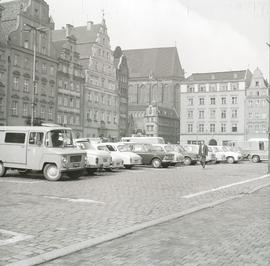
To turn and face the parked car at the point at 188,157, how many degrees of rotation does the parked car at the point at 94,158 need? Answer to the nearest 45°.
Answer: approximately 90° to its left

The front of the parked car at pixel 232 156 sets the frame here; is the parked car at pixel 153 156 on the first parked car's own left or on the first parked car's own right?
on the first parked car's own right

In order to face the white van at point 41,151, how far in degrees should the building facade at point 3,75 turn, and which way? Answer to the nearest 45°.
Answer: approximately 45° to its right

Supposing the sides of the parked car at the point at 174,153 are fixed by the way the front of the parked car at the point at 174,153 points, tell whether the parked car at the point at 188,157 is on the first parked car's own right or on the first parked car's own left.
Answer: on the first parked car's own left

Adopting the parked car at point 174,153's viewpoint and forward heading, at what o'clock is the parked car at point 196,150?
the parked car at point 196,150 is roughly at 8 o'clock from the parked car at point 174,153.

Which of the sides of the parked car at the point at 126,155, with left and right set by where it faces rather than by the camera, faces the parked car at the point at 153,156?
left

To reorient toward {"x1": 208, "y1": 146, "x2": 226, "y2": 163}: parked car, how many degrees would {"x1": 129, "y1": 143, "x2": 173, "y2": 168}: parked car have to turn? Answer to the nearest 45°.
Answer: approximately 90° to its left
